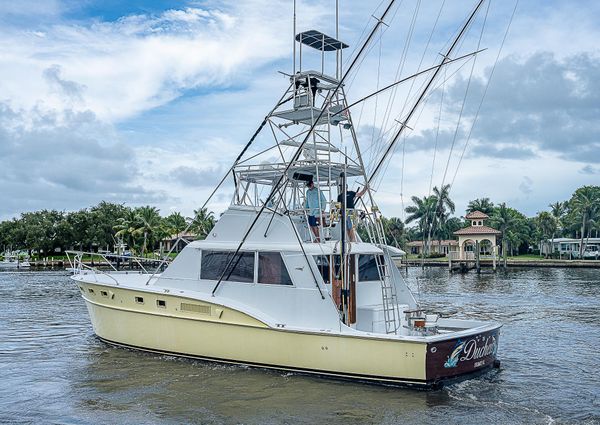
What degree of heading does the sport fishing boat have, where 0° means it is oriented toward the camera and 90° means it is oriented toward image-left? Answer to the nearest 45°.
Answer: approximately 135°
